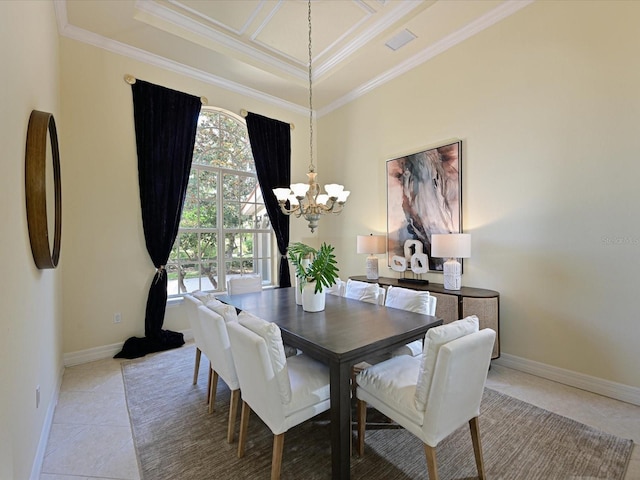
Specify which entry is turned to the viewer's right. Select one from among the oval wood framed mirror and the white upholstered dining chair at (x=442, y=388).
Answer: the oval wood framed mirror

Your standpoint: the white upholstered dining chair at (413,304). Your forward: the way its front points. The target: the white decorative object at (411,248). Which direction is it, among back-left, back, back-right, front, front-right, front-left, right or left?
back-right

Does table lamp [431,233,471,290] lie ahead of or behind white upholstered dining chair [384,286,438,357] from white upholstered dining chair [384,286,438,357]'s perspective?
behind

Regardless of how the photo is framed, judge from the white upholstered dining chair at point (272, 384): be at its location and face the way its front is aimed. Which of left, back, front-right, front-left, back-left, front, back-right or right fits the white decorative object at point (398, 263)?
front

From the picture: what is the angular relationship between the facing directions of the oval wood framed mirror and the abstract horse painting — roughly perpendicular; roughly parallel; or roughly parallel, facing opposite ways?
roughly parallel, facing opposite ways

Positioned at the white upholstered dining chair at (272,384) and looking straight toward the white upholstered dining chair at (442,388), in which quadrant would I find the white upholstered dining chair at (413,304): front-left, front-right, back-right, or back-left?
front-left

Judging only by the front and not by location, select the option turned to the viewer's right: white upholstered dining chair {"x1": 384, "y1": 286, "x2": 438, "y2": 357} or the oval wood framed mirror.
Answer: the oval wood framed mirror

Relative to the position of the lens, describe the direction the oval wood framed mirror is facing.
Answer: facing to the right of the viewer

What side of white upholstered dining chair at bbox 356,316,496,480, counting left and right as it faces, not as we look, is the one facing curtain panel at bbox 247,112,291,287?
front

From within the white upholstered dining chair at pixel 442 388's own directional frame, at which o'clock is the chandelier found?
The chandelier is roughly at 12 o'clock from the white upholstered dining chair.

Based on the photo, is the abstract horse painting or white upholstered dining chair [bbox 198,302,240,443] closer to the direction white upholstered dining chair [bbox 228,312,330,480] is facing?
the abstract horse painting

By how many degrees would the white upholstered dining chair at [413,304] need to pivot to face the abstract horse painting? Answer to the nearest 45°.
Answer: approximately 135° to its right

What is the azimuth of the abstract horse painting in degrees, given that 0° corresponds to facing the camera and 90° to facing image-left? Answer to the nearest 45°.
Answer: approximately 45°

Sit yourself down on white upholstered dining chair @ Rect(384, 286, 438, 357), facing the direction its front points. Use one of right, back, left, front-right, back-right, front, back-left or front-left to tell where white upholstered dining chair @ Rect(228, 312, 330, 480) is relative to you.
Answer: front

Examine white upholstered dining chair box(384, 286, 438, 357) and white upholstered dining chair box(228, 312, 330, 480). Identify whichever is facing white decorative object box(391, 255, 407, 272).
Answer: white upholstered dining chair box(228, 312, 330, 480)

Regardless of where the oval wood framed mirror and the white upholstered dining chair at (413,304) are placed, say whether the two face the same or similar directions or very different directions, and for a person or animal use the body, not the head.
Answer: very different directions

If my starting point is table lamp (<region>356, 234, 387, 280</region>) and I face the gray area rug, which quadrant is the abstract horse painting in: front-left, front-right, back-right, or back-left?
front-left

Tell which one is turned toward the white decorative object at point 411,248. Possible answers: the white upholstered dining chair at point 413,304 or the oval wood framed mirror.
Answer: the oval wood framed mirror

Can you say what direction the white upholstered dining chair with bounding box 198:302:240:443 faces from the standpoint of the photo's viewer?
facing away from the viewer and to the right of the viewer

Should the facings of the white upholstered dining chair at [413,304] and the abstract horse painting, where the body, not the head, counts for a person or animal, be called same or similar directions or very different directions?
same or similar directions
